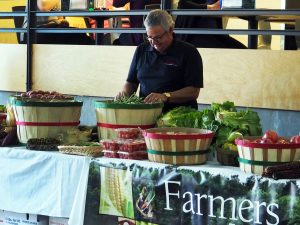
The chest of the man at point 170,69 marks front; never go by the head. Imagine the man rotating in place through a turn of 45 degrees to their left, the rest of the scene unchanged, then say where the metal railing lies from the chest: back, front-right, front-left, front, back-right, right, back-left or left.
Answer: back

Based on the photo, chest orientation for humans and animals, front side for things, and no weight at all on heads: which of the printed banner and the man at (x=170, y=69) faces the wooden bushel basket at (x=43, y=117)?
the man

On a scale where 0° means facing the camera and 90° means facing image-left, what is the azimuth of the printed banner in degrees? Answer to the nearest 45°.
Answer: approximately 0°

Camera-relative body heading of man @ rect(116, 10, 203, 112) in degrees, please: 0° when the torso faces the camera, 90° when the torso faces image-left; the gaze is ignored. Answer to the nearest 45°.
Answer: approximately 45°

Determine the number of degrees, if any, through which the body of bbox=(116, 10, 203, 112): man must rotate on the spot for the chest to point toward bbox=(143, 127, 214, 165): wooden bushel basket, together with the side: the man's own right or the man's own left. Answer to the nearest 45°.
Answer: approximately 45° to the man's own left

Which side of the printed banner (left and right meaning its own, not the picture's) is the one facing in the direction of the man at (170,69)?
back
